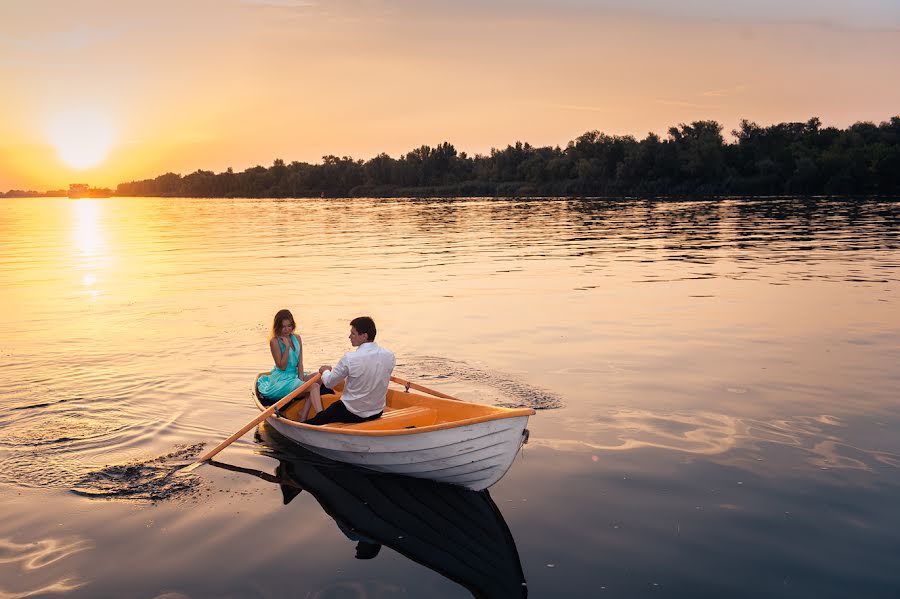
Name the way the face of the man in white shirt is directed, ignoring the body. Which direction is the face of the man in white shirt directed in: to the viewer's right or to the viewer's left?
to the viewer's left

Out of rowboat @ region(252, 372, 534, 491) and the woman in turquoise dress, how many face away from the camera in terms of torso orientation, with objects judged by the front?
0

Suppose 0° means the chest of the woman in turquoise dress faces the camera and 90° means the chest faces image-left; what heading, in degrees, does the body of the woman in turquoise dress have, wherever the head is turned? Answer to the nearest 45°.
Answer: approximately 315°

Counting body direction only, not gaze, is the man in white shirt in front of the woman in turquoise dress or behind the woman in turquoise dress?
in front

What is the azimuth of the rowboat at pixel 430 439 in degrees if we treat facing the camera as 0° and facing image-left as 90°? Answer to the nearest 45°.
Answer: approximately 315°
